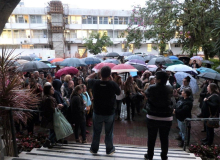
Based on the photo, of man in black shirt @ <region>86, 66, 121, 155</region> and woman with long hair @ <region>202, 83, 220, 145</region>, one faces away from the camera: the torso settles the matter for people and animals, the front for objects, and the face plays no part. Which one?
the man in black shirt

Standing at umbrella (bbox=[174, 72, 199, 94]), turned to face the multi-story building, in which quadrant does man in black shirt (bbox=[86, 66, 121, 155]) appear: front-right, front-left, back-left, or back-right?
back-left

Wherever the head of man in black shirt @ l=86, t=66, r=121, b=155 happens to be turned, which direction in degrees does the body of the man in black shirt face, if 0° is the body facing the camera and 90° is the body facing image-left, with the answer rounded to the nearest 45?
approximately 180°

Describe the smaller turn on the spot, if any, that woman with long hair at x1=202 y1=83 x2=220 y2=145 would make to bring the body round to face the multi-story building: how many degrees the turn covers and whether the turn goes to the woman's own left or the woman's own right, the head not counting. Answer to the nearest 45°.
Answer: approximately 45° to the woman's own right

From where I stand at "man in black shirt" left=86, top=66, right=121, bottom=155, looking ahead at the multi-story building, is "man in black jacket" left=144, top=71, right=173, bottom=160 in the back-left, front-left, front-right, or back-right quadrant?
back-right

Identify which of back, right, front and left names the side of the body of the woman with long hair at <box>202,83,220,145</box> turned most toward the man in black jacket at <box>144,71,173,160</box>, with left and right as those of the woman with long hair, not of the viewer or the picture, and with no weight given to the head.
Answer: left

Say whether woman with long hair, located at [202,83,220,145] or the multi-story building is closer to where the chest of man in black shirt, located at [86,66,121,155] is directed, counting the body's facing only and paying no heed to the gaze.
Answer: the multi-story building

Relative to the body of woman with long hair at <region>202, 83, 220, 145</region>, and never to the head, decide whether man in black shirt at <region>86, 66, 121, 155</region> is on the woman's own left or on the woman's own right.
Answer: on the woman's own left
